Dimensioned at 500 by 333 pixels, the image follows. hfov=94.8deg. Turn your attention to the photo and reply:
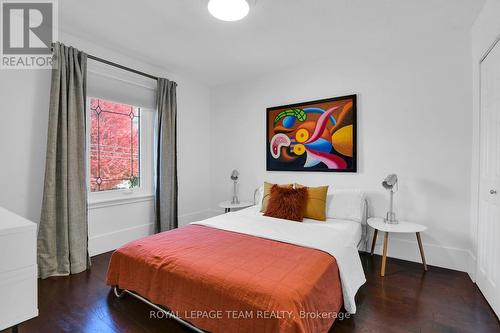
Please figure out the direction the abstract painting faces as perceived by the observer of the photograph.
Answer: facing the viewer and to the left of the viewer

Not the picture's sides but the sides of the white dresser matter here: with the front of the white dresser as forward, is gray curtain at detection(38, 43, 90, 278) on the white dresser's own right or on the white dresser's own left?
on the white dresser's own left

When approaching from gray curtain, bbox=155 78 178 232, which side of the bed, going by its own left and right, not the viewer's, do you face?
right

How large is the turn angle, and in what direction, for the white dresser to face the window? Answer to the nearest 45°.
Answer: approximately 90° to its left

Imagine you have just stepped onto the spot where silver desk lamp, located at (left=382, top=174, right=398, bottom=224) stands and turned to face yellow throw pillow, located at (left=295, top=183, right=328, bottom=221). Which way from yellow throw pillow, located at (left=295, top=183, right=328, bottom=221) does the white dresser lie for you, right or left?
left

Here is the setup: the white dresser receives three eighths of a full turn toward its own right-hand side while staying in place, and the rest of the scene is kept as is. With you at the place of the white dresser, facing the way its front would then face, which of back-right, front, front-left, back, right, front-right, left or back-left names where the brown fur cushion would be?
back

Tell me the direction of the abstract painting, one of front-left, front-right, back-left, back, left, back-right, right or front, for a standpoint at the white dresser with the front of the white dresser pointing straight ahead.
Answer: front-left

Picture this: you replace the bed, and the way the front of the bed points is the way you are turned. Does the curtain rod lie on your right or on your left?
on your right

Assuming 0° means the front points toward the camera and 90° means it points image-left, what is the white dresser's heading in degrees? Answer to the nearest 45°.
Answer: approximately 315°

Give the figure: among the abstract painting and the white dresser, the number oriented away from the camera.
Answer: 0

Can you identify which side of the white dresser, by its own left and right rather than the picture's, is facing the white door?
front

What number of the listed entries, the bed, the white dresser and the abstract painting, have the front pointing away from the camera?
0

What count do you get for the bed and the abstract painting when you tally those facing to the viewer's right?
0

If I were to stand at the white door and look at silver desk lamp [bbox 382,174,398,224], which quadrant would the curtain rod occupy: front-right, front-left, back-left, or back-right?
front-left

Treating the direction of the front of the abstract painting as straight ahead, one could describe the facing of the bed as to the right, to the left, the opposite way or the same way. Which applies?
the same way

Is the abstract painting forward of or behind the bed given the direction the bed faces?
behind

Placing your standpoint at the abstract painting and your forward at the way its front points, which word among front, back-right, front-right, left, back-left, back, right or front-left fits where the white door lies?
left

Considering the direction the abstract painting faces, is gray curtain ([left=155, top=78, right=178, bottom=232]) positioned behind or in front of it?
in front

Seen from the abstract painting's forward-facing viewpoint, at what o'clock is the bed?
The bed is roughly at 11 o'clock from the abstract painting.
